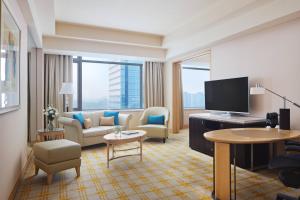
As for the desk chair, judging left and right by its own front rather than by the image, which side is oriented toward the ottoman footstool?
front

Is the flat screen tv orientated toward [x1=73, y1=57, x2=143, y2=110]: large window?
no

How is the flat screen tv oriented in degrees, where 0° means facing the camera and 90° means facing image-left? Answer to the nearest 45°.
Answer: approximately 45°

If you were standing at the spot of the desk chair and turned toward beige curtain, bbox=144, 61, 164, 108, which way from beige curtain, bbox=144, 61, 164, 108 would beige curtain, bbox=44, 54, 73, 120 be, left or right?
left

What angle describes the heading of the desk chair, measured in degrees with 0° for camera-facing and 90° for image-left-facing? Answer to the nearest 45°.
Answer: approximately 90°

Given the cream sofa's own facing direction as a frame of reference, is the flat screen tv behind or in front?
in front

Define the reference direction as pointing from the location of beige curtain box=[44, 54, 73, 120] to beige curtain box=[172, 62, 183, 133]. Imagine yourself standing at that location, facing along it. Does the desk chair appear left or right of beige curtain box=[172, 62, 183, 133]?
right

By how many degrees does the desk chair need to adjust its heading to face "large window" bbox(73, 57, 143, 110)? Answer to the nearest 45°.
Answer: approximately 45° to its right

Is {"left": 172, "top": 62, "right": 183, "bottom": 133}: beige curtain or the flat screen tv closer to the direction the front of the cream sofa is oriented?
the flat screen tv

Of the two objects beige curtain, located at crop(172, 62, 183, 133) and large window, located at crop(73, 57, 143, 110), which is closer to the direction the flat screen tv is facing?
the large window

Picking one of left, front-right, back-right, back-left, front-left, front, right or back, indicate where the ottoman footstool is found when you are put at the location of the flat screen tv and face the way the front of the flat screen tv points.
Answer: front

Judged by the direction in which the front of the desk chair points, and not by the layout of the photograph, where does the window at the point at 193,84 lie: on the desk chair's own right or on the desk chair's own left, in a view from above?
on the desk chair's own right

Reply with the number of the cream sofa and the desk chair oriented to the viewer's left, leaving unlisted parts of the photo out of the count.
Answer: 1

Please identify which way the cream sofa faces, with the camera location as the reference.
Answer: facing the viewer and to the right of the viewer

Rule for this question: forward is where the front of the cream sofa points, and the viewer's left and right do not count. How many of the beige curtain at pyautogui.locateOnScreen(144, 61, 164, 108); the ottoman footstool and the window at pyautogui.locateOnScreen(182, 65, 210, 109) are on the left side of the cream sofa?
2

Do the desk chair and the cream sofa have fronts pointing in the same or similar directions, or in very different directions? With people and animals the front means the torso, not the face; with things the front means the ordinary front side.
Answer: very different directions

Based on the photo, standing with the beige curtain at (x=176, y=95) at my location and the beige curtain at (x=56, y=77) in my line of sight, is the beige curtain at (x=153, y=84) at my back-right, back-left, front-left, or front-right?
front-right

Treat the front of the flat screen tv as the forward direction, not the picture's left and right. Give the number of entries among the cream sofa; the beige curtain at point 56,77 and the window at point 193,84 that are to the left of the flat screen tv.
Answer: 0

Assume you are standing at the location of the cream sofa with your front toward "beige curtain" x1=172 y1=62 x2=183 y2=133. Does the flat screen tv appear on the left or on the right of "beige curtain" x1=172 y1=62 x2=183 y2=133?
right

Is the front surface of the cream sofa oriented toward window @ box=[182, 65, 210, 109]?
no
